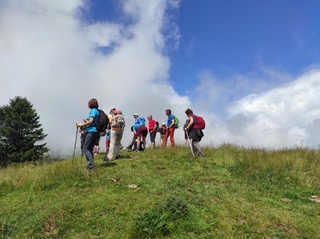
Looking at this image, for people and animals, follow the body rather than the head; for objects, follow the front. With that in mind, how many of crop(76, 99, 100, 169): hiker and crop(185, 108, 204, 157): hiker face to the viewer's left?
2

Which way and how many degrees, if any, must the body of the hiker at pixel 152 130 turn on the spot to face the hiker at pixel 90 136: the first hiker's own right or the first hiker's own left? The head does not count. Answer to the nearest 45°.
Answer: approximately 45° to the first hiker's own left

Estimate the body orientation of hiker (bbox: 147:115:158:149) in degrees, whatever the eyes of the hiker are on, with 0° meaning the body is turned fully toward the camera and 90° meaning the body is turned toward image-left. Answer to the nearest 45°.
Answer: approximately 45°

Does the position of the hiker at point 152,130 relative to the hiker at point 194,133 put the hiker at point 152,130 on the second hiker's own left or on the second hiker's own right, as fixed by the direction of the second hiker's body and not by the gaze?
on the second hiker's own right

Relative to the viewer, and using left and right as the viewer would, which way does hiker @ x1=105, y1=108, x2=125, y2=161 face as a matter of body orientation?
facing away from the viewer and to the left of the viewer

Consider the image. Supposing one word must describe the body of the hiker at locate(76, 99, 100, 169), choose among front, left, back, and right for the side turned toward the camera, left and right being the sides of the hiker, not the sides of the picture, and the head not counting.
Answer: left

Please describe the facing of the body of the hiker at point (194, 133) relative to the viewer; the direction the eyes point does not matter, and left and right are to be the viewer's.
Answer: facing to the left of the viewer
